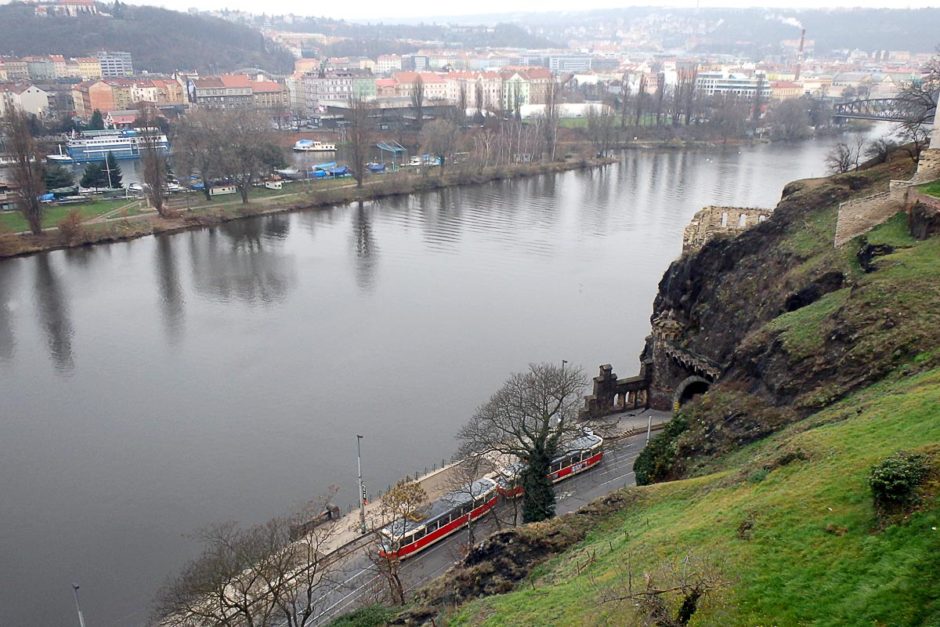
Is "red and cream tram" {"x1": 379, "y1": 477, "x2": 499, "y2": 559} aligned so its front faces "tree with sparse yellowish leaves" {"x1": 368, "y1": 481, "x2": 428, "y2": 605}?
yes

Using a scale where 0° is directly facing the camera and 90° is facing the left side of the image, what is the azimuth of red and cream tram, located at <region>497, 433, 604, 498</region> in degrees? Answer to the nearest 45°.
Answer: approximately 45°

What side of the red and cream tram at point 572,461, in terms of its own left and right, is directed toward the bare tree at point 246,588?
front

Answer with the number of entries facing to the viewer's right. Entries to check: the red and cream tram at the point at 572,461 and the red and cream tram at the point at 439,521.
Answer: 0

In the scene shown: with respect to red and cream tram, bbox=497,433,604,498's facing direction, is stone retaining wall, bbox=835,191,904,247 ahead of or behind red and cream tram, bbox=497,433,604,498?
behind
